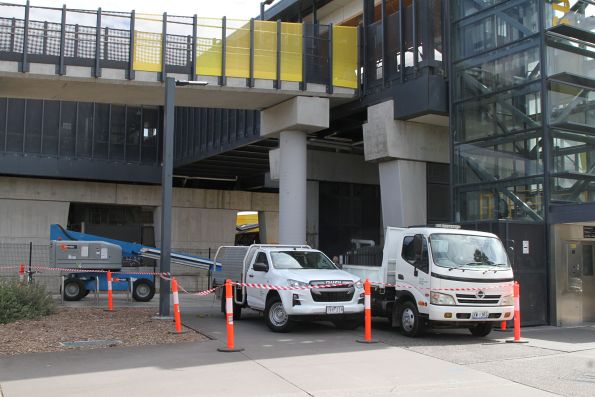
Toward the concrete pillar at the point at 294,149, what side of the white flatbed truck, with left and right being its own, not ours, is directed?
back

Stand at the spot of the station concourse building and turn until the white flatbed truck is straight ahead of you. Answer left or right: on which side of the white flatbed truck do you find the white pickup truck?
right

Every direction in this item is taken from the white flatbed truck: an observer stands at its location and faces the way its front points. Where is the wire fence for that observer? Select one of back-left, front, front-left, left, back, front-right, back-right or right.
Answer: back

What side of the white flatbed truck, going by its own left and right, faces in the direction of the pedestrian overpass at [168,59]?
back

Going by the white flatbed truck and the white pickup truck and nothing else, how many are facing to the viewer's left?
0

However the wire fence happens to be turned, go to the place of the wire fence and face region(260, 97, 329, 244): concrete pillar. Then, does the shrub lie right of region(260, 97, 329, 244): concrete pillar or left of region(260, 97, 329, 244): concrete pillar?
right

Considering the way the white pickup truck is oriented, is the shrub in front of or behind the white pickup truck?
behind

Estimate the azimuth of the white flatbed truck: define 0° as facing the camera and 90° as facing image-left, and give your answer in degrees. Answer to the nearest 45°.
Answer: approximately 315°

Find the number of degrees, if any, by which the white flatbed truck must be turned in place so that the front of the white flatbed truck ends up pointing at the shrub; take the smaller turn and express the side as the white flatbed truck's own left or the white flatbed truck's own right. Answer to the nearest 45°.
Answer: approximately 135° to the white flatbed truck's own right

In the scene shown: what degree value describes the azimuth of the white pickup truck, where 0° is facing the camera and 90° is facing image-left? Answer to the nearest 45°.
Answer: approximately 315°
